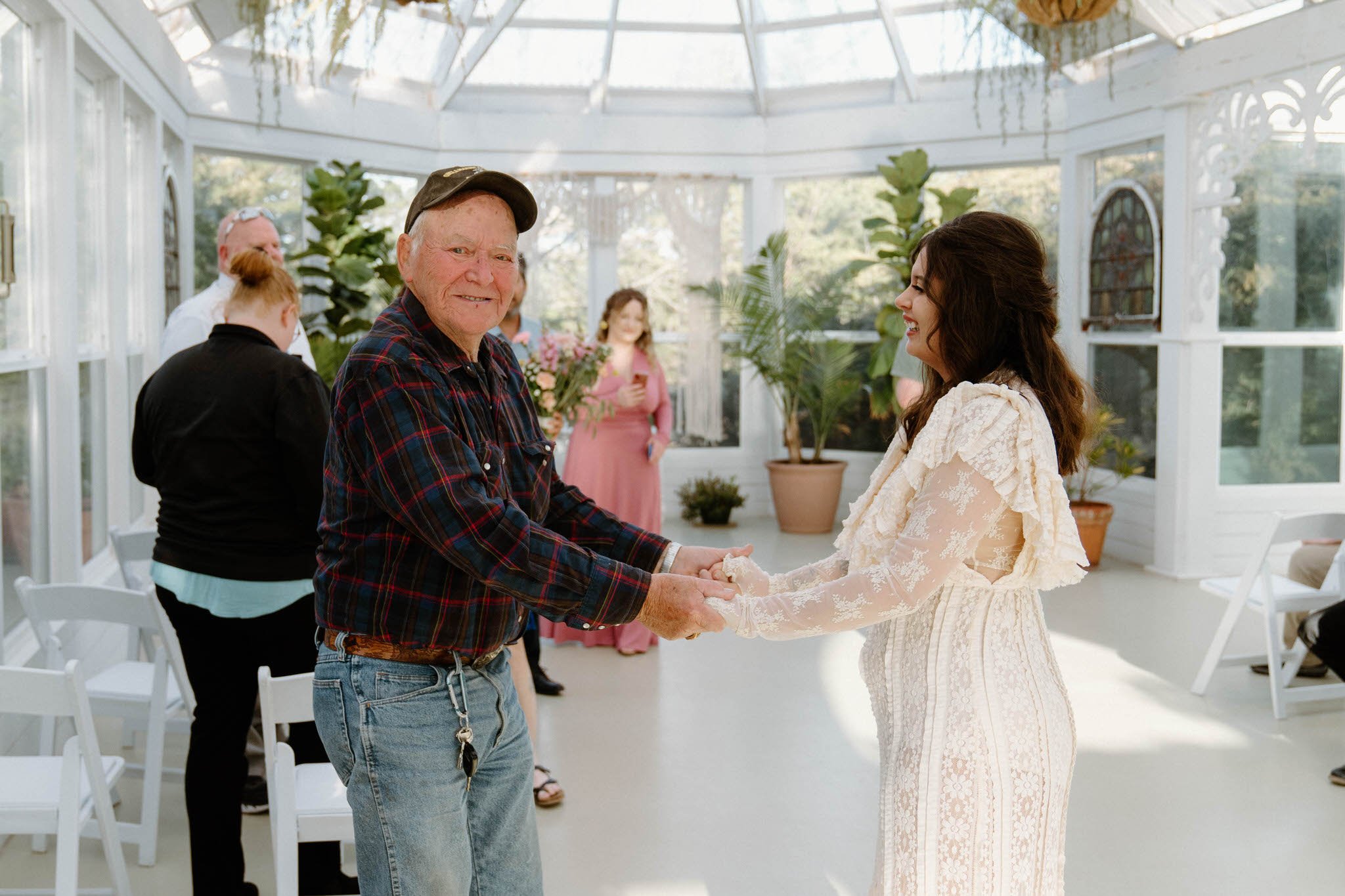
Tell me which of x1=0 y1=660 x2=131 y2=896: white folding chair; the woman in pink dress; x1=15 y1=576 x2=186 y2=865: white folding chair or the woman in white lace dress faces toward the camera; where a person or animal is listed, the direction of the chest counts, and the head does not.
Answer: the woman in pink dress

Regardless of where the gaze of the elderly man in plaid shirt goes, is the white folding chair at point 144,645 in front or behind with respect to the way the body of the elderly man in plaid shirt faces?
behind

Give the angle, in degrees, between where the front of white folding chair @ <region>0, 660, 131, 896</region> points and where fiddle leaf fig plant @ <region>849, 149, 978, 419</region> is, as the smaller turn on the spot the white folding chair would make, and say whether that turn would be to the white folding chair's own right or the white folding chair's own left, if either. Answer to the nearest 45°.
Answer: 0° — it already faces it

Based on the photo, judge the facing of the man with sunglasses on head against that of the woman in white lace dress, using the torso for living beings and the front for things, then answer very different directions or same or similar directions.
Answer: very different directions

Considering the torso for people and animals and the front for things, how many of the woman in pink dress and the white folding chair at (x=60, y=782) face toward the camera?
1

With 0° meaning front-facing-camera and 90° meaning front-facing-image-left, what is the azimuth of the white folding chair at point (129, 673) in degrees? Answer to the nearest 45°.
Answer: approximately 225°

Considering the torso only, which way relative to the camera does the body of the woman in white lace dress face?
to the viewer's left

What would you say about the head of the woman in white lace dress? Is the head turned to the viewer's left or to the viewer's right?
to the viewer's left

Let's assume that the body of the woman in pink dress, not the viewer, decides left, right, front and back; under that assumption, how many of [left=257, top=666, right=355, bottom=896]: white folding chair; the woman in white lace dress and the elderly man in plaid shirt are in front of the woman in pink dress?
3

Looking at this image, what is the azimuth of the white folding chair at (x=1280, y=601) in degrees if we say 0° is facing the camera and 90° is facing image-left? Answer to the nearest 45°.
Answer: approximately 135°
